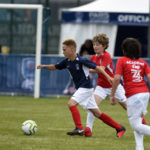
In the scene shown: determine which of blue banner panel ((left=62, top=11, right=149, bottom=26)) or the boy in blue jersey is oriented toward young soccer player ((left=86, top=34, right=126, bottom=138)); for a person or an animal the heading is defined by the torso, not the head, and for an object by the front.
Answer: the blue banner panel

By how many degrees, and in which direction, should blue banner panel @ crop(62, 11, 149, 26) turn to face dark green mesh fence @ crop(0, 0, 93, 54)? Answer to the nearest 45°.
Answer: approximately 135° to its right

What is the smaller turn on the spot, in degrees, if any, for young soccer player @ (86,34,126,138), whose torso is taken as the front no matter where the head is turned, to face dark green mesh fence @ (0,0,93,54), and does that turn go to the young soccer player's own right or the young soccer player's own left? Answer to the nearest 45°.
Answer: approximately 135° to the young soccer player's own right

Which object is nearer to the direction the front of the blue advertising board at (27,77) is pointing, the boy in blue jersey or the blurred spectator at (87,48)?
the boy in blue jersey

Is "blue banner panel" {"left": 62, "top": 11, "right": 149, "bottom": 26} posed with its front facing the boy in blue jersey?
yes

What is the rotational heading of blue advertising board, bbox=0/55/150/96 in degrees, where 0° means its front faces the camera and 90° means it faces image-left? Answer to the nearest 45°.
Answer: approximately 0°

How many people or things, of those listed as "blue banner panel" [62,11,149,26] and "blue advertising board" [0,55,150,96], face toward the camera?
2

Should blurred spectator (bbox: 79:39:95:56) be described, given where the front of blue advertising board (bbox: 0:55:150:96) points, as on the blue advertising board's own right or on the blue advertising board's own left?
on the blue advertising board's own left

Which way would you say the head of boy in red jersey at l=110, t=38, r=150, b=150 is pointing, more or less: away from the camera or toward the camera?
away from the camera

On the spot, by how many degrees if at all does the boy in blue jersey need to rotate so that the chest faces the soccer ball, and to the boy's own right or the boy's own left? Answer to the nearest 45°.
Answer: approximately 45° to the boy's own right
